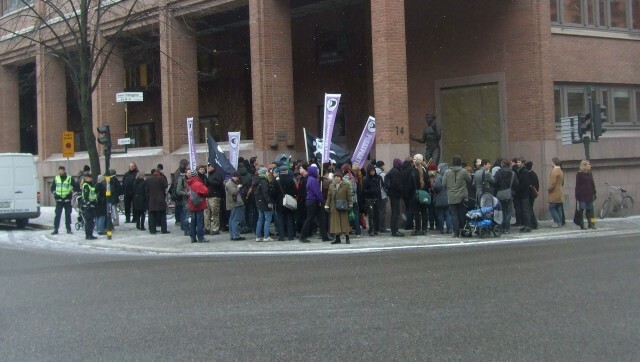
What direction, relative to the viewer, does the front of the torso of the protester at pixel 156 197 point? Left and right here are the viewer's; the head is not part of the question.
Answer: facing away from the viewer

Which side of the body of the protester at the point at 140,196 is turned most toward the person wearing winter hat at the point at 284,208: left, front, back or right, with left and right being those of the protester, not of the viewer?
right

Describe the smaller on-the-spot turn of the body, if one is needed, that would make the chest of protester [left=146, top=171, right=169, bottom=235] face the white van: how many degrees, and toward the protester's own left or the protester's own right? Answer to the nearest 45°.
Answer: approximately 45° to the protester's own left

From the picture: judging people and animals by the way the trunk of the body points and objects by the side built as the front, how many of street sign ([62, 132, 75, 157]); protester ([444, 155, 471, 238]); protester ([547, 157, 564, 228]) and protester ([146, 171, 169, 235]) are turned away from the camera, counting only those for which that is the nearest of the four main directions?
2

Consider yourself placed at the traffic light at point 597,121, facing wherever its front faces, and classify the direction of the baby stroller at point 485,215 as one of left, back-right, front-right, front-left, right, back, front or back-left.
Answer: back-right

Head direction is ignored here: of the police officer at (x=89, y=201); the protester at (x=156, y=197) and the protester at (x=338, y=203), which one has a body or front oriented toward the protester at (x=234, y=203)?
the police officer at (x=89, y=201)

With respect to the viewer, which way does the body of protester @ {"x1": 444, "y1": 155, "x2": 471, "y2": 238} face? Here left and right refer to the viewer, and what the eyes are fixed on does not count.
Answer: facing away from the viewer

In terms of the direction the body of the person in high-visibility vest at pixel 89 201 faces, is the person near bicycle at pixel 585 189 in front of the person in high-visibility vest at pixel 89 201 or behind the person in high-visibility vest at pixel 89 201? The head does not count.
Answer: in front
